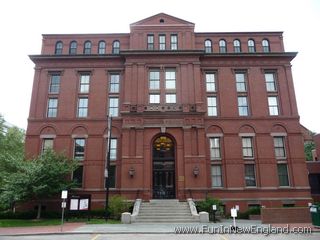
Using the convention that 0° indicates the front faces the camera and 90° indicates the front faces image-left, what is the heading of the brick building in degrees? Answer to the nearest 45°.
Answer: approximately 0°

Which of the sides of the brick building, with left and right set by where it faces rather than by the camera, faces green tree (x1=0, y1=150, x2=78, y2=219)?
right
